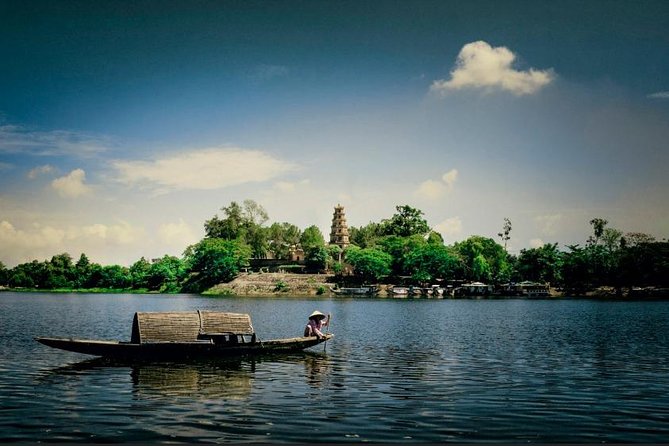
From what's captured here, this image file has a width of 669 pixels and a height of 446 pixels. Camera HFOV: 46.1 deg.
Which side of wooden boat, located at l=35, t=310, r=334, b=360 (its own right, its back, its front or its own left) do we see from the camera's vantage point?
left
